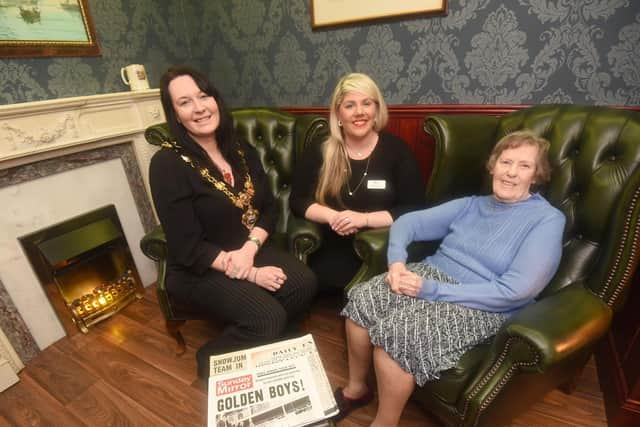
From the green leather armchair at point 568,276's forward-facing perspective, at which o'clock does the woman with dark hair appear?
The woman with dark hair is roughly at 1 o'clock from the green leather armchair.

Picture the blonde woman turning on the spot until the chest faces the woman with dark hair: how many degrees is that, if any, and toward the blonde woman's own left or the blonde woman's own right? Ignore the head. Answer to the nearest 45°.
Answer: approximately 45° to the blonde woman's own right

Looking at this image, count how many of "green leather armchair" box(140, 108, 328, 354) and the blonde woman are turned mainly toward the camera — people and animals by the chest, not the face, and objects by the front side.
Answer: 2

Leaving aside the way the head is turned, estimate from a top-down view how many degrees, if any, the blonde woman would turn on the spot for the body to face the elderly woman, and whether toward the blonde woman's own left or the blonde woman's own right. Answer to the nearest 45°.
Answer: approximately 45° to the blonde woman's own left

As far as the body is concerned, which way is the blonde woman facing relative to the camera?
toward the camera

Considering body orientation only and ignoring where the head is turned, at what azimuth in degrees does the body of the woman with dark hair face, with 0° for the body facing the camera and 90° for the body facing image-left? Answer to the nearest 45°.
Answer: approximately 315°

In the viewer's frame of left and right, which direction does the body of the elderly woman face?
facing the viewer and to the left of the viewer

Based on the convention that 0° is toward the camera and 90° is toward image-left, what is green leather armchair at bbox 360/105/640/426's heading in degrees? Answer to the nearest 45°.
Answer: approximately 45°

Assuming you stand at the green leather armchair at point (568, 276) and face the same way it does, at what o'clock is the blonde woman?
The blonde woman is roughly at 2 o'clock from the green leather armchair.

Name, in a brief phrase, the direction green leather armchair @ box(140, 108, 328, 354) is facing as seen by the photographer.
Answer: facing the viewer

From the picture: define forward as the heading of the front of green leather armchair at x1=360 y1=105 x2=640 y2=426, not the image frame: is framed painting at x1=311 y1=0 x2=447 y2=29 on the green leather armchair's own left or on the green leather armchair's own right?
on the green leather armchair's own right
